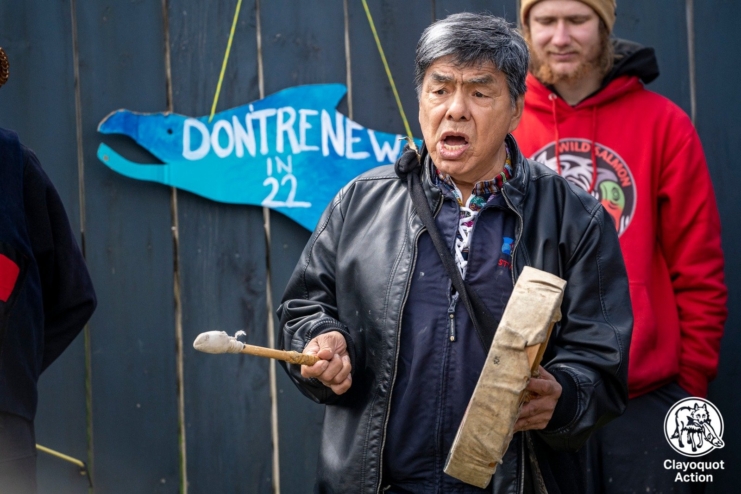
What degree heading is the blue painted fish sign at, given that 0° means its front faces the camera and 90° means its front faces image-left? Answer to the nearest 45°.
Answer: approximately 0°

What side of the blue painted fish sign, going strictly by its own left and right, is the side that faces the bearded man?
left
